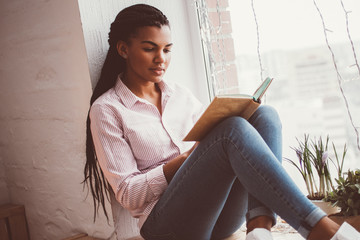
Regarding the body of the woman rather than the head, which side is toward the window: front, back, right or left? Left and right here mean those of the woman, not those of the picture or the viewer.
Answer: left

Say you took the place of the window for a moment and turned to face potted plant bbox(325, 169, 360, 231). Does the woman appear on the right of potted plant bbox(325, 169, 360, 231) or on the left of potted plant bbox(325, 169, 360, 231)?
right

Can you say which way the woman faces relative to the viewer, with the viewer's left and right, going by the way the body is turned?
facing the viewer and to the right of the viewer
